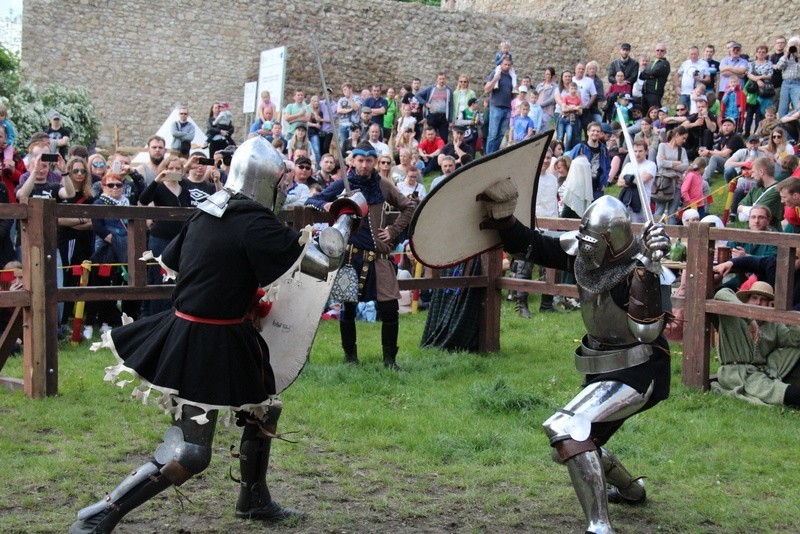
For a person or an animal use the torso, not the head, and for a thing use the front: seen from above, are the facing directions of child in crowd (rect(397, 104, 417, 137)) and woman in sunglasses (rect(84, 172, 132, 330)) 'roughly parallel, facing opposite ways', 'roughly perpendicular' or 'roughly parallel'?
roughly parallel

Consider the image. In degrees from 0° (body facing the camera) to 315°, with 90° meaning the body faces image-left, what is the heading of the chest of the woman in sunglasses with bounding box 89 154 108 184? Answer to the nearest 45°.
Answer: approximately 0°

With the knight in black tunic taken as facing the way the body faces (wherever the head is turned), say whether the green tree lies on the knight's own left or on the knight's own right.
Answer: on the knight's own left

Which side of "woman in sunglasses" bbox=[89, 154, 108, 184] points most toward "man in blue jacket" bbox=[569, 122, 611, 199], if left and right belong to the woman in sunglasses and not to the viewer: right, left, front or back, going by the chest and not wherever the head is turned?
left

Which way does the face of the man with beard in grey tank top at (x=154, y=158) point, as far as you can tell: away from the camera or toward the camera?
toward the camera

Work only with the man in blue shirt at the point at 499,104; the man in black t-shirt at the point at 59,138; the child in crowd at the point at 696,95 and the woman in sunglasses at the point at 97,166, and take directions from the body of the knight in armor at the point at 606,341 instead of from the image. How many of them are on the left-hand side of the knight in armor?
0

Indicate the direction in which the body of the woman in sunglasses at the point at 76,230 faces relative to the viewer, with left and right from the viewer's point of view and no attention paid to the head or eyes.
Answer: facing the viewer and to the right of the viewer

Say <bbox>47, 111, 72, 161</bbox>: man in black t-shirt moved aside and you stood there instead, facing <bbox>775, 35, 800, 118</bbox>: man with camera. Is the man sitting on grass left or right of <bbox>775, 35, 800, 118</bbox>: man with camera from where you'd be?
right

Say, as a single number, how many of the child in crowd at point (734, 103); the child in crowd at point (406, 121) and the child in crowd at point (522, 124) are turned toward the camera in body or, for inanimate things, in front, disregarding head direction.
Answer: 3

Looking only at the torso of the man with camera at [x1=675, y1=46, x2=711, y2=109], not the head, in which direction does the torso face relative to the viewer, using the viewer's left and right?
facing the viewer

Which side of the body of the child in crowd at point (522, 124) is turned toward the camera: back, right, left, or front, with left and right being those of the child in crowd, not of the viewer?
front

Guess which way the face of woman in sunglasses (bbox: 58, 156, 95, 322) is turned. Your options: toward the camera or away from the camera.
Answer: toward the camera

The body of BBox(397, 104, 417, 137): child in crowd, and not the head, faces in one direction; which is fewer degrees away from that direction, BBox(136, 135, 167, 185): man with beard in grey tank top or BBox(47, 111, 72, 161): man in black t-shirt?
the man with beard in grey tank top

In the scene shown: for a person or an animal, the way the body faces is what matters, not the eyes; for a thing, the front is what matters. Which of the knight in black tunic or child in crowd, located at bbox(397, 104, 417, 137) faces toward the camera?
the child in crowd

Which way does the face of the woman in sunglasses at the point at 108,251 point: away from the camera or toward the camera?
toward the camera

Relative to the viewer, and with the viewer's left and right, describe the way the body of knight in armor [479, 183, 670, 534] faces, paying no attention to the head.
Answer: facing the viewer and to the left of the viewer

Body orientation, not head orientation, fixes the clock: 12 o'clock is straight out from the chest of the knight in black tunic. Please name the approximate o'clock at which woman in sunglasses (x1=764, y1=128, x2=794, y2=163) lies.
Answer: The woman in sunglasses is roughly at 12 o'clock from the knight in black tunic.

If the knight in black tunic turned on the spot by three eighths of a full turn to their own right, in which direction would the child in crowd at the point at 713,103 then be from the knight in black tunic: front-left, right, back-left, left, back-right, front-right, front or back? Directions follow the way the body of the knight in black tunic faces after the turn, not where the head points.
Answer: back-left

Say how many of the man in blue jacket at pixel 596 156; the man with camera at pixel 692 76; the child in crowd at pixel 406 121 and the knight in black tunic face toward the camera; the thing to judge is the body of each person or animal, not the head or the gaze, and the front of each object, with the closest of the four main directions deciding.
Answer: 3
